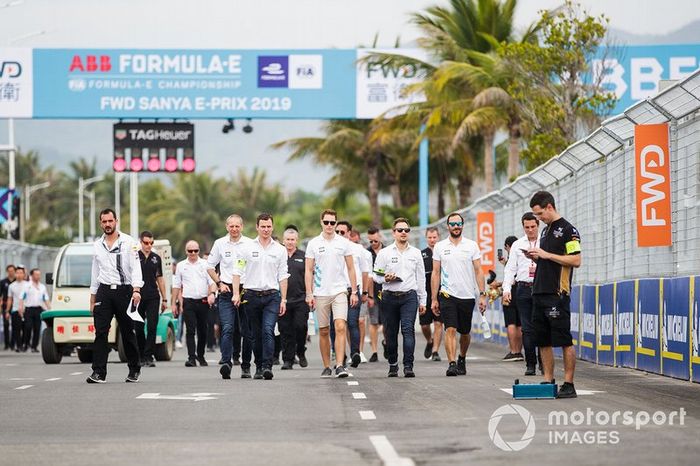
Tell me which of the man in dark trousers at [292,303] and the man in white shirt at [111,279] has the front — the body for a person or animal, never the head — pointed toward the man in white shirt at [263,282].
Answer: the man in dark trousers

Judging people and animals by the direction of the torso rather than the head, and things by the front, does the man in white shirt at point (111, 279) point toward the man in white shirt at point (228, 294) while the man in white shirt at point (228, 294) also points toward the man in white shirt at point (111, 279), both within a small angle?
no

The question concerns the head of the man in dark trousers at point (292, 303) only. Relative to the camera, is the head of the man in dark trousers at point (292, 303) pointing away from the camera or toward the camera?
toward the camera

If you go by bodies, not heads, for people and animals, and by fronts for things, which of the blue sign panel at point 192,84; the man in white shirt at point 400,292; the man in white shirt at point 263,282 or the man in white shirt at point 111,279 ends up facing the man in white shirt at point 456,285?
the blue sign panel

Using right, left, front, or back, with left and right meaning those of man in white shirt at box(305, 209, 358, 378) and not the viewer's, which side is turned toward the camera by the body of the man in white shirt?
front

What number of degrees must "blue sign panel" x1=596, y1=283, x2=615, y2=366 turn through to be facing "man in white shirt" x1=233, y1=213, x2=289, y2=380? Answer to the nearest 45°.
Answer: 0° — it already faces them

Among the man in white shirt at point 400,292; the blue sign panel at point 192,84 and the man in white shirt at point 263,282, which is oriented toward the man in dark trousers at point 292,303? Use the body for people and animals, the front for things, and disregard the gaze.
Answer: the blue sign panel

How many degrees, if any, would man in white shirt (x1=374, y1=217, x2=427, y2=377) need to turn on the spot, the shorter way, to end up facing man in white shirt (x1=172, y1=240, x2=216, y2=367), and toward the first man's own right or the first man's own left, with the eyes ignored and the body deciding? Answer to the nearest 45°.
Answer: approximately 135° to the first man's own right

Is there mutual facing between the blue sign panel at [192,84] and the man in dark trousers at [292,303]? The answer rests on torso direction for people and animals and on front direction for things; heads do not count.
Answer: no

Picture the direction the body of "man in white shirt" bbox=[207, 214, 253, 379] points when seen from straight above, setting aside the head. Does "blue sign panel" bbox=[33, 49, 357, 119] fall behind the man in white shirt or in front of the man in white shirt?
behind

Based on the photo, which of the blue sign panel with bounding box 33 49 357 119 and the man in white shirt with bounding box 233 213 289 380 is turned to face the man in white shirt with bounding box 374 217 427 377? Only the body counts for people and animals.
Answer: the blue sign panel

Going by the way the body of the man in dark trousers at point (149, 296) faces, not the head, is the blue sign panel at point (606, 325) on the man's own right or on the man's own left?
on the man's own left

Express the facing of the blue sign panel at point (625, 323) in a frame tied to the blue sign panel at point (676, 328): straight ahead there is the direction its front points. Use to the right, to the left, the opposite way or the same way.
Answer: the same way

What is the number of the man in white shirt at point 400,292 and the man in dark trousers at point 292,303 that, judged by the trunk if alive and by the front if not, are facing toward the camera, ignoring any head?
2

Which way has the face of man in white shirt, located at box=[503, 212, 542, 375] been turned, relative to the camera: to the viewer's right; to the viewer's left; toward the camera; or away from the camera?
toward the camera

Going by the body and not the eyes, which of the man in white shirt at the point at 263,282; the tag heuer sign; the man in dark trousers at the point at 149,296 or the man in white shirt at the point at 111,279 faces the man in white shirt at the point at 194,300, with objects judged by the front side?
the tag heuer sign

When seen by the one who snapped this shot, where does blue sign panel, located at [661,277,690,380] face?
facing the viewer and to the left of the viewer

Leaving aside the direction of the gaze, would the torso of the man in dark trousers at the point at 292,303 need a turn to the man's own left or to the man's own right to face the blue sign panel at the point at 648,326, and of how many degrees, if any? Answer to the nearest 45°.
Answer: approximately 45° to the man's own left

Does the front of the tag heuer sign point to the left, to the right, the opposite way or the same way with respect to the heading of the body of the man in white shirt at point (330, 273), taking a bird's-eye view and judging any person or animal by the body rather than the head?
the same way

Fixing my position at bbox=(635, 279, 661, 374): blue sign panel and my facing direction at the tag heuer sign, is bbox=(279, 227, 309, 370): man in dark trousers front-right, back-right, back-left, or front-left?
front-left

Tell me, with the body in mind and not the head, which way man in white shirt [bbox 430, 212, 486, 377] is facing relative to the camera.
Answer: toward the camera

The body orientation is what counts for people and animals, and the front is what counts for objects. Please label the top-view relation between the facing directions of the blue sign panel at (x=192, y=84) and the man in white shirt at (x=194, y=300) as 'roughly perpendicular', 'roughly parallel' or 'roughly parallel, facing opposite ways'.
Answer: roughly parallel

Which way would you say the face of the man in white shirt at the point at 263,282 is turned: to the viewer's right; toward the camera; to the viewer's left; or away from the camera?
toward the camera
